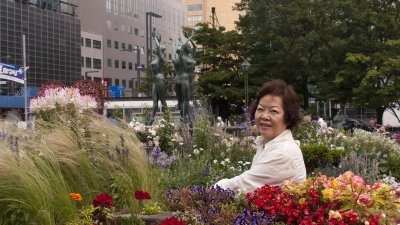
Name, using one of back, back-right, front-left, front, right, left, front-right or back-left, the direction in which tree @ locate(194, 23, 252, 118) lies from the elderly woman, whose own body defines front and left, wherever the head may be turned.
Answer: right

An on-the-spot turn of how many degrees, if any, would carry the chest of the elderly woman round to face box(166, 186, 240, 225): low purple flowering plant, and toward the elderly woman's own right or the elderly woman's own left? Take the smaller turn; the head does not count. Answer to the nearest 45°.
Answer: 0° — they already face it

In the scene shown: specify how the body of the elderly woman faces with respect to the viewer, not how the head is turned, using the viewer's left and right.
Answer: facing to the left of the viewer

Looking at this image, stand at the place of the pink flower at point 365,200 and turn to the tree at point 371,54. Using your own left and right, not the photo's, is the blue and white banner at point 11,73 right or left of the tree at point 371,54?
left
